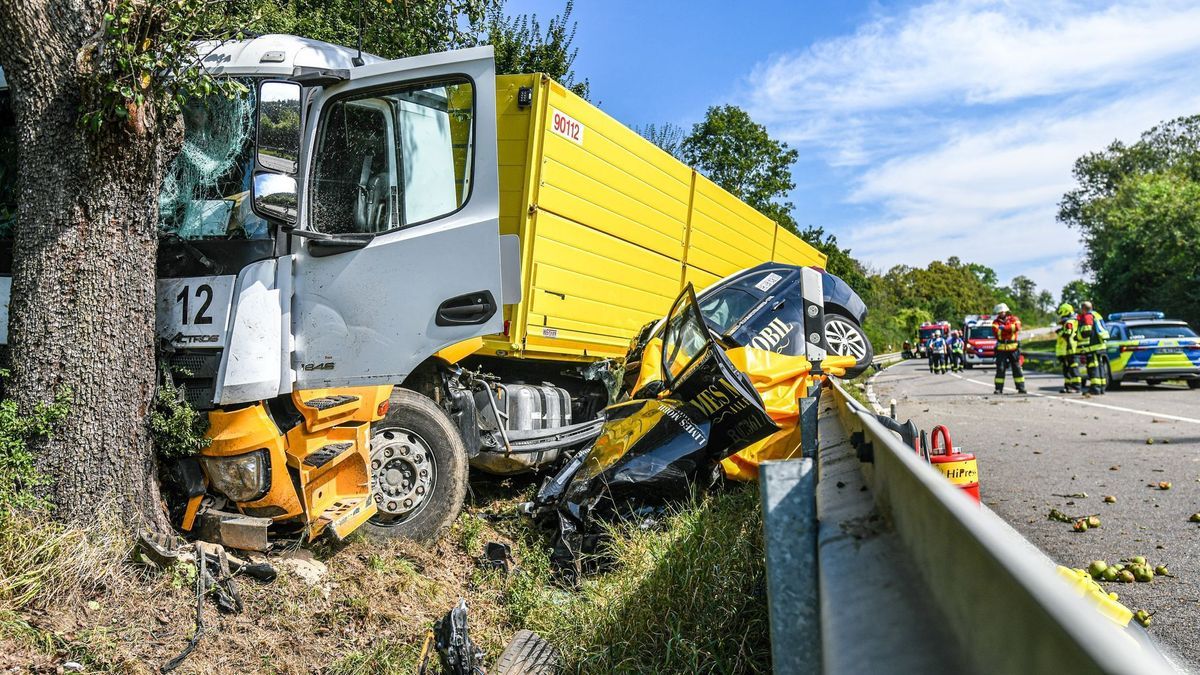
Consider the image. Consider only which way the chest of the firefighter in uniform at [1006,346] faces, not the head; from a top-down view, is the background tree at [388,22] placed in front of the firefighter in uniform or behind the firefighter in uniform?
in front

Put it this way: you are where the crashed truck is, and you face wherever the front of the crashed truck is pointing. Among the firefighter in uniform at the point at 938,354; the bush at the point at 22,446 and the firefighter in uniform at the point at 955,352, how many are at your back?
2

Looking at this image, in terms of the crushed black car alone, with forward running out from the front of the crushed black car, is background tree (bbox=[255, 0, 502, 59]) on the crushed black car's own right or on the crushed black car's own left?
on the crushed black car's own right

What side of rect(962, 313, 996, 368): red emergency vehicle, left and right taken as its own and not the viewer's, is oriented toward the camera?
front

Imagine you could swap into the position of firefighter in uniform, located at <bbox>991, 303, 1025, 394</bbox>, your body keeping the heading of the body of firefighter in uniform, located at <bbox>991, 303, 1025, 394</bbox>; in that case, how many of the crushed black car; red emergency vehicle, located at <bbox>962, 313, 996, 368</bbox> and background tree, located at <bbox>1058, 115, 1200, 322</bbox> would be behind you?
2

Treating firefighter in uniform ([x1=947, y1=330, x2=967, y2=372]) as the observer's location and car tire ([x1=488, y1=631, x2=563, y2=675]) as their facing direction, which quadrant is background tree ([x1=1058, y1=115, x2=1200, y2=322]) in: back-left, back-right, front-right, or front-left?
back-left

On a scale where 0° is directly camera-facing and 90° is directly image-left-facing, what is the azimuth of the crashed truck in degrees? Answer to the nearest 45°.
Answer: approximately 45°

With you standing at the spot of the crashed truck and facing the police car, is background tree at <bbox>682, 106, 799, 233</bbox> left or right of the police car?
left

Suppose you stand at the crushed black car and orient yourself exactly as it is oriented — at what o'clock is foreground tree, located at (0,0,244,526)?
The foreground tree is roughly at 1 o'clock from the crushed black car.

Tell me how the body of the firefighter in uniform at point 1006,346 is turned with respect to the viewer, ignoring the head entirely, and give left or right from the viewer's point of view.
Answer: facing the viewer

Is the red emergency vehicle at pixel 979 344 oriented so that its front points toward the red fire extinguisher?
yes

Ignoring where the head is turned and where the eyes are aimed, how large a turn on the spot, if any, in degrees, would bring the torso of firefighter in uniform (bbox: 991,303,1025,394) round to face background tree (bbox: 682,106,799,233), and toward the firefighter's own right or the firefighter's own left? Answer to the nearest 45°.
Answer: approximately 135° to the firefighter's own right

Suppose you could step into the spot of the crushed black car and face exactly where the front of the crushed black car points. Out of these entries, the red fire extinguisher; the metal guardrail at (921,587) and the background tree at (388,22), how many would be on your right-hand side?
1

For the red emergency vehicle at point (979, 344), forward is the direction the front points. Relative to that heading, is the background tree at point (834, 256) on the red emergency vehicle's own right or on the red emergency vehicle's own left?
on the red emergency vehicle's own right

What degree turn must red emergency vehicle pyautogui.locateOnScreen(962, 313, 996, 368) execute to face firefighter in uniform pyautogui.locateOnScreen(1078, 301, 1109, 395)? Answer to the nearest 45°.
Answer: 0° — it already faces them

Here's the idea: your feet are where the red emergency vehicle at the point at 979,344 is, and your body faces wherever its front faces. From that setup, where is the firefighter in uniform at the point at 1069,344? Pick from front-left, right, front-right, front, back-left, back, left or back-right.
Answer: front

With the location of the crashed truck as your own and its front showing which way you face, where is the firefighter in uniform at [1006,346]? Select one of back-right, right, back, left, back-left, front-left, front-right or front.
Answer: back

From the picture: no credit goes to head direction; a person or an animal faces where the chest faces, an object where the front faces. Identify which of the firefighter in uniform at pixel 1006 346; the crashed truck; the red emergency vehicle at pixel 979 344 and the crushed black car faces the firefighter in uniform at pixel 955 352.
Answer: the red emergency vehicle

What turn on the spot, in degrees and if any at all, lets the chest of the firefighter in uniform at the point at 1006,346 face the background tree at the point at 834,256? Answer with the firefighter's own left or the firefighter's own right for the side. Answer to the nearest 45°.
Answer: approximately 180°
